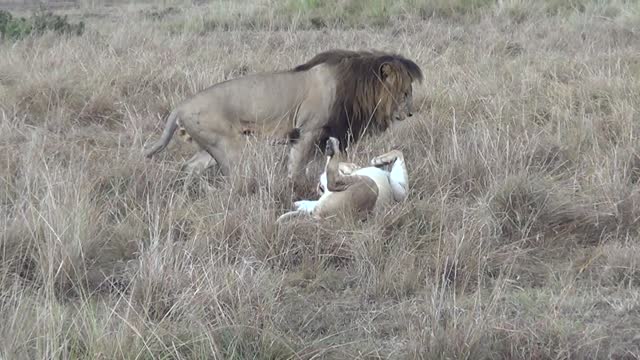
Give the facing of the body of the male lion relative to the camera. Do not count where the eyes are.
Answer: to the viewer's right

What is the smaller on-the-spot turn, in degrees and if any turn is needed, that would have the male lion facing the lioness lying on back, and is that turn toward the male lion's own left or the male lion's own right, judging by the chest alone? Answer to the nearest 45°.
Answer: approximately 90° to the male lion's own right
